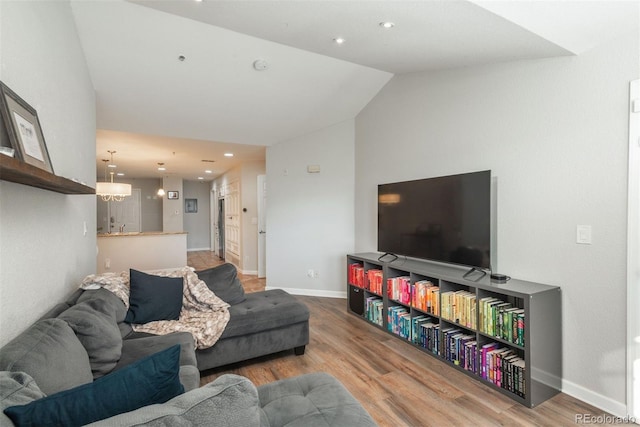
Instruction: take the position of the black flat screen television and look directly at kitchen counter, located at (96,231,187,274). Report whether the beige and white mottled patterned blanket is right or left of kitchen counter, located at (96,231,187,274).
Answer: left

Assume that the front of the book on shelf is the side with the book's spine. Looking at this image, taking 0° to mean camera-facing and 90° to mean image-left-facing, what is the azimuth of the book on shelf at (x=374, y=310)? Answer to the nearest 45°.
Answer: approximately 45°

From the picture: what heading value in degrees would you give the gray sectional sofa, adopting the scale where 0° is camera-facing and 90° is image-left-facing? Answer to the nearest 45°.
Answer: approximately 270°

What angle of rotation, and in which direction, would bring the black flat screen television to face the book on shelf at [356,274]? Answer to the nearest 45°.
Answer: approximately 90° to its right
